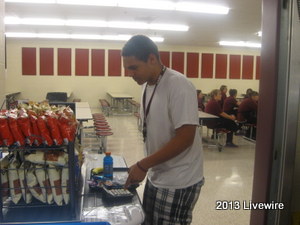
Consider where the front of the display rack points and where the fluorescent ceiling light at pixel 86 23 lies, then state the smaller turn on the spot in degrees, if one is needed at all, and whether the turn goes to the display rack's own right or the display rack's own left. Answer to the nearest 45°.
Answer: approximately 180°

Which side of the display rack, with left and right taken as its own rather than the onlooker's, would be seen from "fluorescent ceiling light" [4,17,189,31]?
back

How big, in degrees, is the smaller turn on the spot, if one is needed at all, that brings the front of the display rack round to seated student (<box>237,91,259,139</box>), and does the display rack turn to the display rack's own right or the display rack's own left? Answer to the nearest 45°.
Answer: approximately 135° to the display rack's own left

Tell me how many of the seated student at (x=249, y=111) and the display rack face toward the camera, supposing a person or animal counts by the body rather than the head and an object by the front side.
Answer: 1

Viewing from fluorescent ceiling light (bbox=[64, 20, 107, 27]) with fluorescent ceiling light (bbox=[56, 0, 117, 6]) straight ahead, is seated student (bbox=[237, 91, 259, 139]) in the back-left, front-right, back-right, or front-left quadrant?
front-left

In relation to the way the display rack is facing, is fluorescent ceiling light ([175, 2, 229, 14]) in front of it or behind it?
behind

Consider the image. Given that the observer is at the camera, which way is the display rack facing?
facing the viewer
